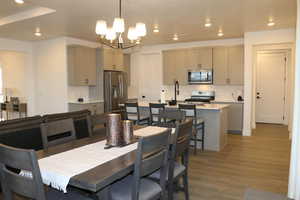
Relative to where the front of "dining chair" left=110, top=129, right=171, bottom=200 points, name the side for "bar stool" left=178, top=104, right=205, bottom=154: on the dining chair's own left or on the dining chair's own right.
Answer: on the dining chair's own right

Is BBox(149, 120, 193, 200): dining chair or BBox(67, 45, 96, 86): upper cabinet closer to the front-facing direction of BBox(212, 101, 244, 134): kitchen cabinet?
the dining chair

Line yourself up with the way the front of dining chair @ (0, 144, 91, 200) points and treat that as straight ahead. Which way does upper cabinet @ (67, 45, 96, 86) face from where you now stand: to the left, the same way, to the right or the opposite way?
to the right

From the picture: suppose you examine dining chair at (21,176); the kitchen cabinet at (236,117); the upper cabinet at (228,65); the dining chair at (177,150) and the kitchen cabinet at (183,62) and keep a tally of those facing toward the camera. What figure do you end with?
3

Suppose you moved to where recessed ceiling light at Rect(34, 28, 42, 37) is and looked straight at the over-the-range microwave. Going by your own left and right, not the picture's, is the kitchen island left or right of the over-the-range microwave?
right

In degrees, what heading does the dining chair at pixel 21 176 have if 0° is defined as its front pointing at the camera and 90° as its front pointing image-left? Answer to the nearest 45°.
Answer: approximately 225°

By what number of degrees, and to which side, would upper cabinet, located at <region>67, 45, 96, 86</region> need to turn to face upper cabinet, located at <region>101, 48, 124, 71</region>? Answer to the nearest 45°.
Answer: approximately 90° to its left

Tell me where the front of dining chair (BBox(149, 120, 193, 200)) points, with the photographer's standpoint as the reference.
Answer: facing away from the viewer and to the left of the viewer

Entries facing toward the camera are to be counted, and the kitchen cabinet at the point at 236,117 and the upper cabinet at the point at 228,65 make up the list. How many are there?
2
